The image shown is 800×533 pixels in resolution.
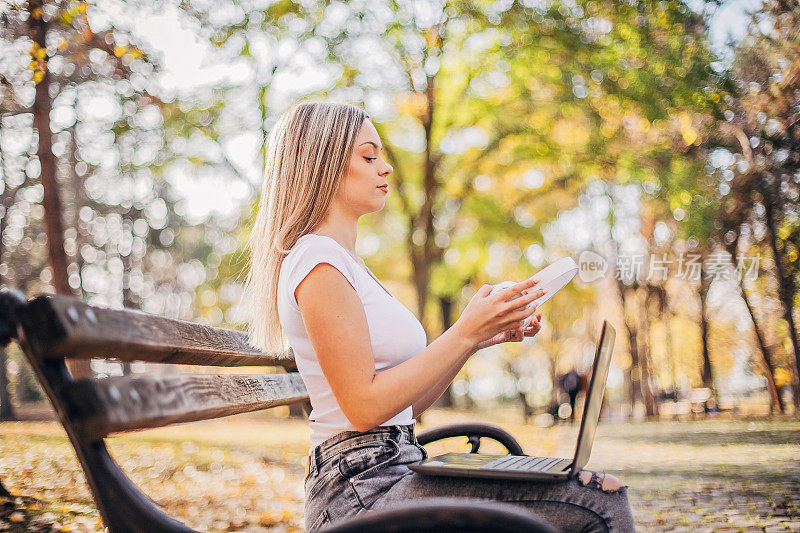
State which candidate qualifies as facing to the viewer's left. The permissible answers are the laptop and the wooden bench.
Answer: the laptop

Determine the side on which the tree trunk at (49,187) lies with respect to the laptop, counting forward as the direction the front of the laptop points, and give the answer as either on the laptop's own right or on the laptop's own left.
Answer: on the laptop's own right

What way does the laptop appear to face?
to the viewer's left

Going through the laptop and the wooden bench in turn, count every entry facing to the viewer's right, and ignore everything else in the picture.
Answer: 1

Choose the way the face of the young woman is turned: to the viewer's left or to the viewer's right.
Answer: to the viewer's right

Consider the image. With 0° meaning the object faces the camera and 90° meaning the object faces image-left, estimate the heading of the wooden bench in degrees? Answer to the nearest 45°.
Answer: approximately 270°

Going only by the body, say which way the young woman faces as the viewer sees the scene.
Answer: to the viewer's right

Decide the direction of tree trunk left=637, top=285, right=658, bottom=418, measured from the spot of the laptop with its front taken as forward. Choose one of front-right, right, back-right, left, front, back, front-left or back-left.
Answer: right
